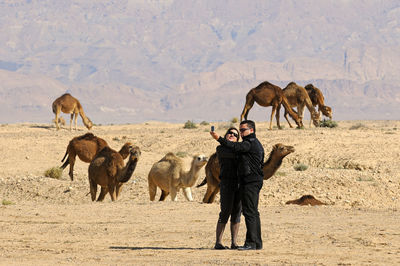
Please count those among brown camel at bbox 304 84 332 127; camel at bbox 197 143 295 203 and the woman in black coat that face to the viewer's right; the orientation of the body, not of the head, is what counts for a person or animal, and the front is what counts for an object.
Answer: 2

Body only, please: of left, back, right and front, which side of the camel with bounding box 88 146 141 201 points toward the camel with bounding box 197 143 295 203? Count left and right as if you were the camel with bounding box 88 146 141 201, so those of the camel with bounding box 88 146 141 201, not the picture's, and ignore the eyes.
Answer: front

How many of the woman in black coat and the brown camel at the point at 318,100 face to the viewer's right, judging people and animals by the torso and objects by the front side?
1

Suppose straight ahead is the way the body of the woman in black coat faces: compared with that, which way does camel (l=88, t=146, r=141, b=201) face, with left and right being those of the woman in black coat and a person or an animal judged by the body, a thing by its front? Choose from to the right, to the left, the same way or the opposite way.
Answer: to the left

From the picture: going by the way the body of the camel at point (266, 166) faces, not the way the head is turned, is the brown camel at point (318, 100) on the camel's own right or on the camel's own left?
on the camel's own left

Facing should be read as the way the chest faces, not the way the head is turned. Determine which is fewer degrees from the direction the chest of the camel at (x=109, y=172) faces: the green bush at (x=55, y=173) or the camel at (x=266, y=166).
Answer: the camel

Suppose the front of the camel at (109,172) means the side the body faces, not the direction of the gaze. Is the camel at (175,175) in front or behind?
in front

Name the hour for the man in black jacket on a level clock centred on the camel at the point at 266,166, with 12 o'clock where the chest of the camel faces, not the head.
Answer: The man in black jacket is roughly at 3 o'clock from the camel.

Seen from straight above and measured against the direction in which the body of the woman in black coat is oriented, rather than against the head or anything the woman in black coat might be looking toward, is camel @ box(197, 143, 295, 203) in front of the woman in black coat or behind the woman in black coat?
behind

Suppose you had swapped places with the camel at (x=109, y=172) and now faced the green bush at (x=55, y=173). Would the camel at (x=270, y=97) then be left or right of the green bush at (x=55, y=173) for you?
right

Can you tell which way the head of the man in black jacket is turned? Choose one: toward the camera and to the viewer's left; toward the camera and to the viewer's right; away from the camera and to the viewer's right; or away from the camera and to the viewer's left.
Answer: toward the camera and to the viewer's left

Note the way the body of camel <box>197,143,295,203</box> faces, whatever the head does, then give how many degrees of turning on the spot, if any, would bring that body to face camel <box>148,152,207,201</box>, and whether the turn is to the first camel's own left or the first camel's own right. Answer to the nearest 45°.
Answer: approximately 135° to the first camel's own left

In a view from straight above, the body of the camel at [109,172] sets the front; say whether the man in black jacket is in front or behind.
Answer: in front

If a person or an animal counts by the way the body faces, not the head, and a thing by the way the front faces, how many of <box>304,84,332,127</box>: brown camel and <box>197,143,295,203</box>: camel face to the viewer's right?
2

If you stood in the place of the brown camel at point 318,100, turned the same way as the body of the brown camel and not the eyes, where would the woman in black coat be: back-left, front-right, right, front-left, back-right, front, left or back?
right

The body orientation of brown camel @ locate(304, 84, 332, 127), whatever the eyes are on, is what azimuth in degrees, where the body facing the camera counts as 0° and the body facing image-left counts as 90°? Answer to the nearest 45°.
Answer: approximately 270°

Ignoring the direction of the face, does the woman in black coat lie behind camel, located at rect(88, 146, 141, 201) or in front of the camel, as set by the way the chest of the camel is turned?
in front
